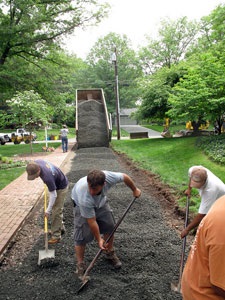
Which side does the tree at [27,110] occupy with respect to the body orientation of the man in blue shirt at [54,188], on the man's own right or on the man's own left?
on the man's own right

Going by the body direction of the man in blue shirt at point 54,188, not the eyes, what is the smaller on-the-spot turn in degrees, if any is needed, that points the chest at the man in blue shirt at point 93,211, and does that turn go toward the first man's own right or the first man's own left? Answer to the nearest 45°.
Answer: approximately 90° to the first man's own left

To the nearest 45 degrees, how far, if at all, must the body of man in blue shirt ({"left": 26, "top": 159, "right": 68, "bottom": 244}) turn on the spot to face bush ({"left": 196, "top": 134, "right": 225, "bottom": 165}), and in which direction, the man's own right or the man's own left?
approximately 135° to the man's own right

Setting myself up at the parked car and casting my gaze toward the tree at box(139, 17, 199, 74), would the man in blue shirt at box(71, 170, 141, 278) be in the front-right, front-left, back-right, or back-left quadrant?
back-right

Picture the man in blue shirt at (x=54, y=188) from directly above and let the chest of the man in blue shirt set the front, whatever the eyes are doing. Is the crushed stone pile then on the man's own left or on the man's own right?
on the man's own right

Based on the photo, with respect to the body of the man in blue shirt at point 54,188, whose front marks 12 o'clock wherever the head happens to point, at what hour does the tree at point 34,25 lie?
The tree is roughly at 3 o'clock from the man in blue shirt.

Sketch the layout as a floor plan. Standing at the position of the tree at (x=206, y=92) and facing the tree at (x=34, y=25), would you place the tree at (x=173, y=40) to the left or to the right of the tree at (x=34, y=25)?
right

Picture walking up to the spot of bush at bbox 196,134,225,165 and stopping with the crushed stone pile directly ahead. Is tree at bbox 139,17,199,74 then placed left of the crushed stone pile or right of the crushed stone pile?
right

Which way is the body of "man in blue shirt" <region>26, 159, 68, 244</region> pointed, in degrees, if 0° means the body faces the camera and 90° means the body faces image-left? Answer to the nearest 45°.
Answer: approximately 90°
